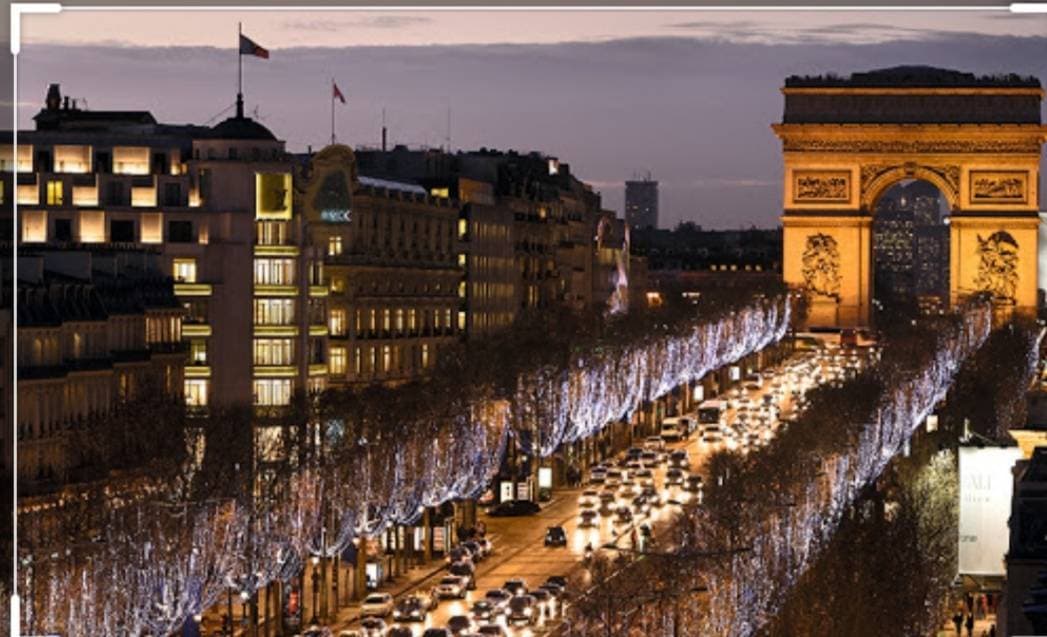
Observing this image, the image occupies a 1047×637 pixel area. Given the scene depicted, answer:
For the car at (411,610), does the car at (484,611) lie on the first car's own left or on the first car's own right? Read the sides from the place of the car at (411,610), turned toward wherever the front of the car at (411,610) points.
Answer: on the first car's own left

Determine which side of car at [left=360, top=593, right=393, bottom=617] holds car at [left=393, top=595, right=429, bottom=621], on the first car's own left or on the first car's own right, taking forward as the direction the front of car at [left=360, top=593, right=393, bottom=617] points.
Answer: on the first car's own left
